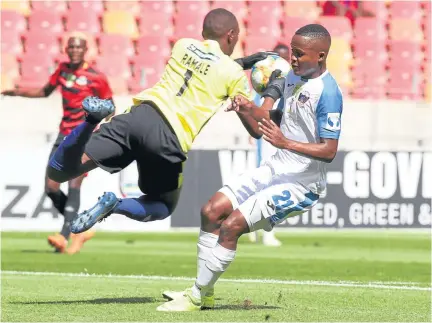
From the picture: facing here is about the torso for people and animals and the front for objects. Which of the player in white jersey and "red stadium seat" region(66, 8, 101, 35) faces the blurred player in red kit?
the red stadium seat

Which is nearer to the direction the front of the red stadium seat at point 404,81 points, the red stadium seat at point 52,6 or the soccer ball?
the soccer ball

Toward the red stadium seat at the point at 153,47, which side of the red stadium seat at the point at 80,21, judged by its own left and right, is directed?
left

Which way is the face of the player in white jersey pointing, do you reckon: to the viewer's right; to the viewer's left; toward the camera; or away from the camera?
to the viewer's left

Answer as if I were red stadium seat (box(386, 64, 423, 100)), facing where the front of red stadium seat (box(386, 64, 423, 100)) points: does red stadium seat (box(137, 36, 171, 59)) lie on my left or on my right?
on my right

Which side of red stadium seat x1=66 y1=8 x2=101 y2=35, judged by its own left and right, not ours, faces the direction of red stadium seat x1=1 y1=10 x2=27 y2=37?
right

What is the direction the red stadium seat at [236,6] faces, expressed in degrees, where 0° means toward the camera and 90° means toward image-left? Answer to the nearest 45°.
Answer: approximately 0°

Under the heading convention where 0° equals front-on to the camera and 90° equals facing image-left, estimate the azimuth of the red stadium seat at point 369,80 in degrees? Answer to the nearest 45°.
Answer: approximately 0°

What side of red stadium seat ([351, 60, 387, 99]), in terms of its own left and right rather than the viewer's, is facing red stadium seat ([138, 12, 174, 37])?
right

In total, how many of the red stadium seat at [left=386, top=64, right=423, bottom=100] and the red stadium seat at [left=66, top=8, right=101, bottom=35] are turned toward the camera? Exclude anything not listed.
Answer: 2
